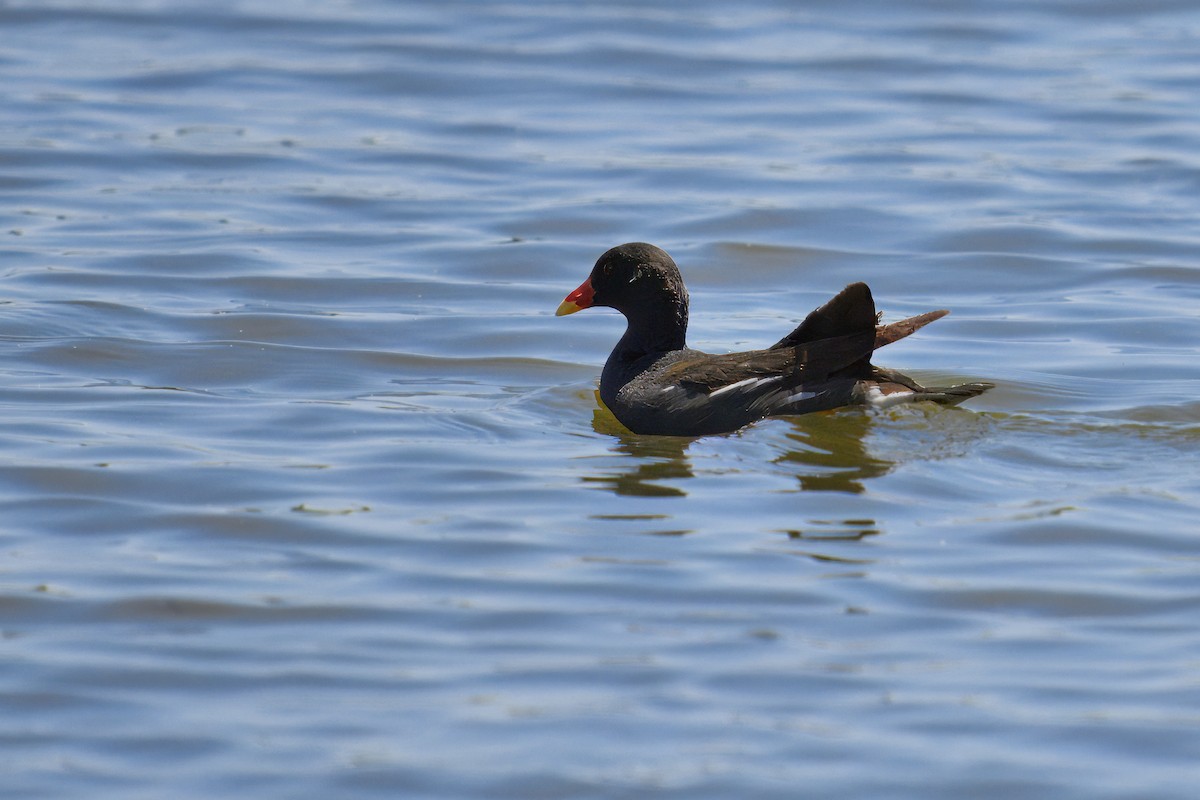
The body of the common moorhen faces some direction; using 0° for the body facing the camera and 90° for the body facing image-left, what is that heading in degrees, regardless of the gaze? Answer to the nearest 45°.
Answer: approximately 90°
